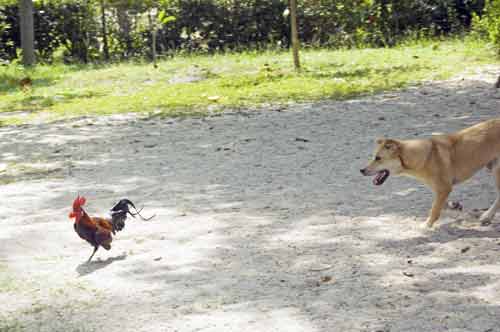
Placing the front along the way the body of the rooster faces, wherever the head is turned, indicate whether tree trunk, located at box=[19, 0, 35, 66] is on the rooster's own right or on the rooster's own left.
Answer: on the rooster's own right

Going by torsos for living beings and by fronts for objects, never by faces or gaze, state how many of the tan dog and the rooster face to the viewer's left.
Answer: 2

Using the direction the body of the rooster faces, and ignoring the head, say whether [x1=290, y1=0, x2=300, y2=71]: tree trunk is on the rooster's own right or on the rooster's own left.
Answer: on the rooster's own right

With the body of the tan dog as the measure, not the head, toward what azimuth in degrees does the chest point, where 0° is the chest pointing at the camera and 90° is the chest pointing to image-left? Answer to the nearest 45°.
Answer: approximately 90°

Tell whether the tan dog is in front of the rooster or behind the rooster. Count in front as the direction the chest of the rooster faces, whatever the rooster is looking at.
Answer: behind

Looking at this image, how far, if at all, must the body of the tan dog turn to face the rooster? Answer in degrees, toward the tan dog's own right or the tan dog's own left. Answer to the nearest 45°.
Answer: approximately 45° to the tan dog's own left

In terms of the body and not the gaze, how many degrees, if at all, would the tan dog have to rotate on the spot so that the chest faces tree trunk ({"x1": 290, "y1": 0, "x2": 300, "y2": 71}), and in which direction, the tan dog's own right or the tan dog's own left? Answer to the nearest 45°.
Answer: approximately 90° to the tan dog's own right

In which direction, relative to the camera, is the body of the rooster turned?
to the viewer's left
